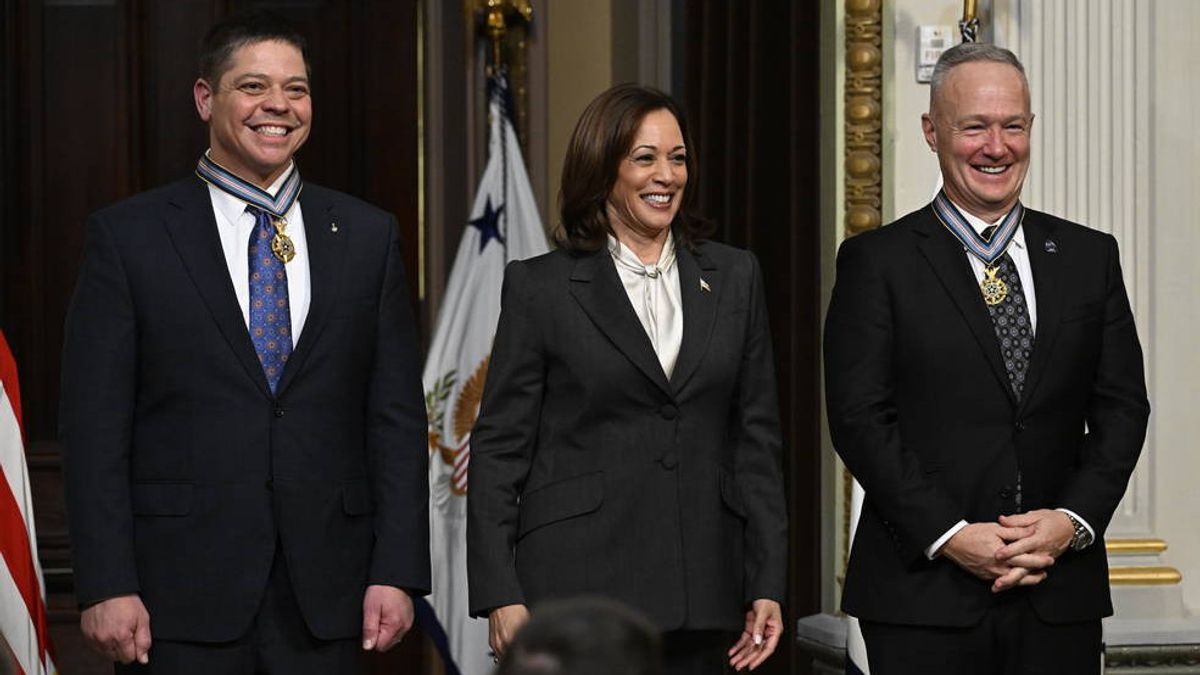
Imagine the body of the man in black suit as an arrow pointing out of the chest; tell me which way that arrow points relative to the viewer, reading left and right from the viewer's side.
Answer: facing the viewer and to the right of the viewer

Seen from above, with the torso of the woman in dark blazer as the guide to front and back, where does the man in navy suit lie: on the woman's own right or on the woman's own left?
on the woman's own right

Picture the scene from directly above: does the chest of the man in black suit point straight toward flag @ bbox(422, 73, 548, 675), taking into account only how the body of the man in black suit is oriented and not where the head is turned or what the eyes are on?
no

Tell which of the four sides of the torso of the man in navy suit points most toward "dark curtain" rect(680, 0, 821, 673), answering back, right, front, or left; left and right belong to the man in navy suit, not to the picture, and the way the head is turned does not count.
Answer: left

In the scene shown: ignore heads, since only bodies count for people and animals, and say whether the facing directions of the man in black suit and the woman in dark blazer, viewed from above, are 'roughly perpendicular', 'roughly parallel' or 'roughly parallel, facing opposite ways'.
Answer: roughly parallel

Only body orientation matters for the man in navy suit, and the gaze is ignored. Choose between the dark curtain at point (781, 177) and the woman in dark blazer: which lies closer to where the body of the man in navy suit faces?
the woman in dark blazer

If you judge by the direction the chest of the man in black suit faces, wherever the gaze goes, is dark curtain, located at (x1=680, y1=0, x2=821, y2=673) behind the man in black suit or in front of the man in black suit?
behind

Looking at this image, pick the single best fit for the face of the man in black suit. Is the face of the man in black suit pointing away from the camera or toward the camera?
toward the camera

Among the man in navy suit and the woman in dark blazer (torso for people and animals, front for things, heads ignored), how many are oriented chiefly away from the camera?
0

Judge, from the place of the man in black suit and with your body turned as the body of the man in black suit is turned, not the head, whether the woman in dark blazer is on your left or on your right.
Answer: on your right

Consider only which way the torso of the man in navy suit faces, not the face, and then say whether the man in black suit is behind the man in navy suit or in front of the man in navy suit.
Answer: in front
